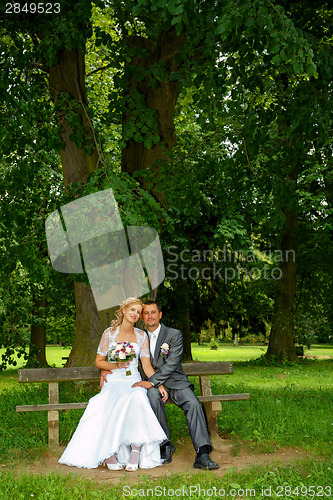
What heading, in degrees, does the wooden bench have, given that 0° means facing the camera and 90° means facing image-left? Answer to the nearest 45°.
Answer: approximately 0°

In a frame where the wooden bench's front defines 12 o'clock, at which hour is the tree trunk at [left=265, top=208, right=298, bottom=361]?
The tree trunk is roughly at 7 o'clock from the wooden bench.

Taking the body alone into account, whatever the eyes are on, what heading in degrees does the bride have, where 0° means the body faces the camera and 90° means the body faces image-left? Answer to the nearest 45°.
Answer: approximately 0°

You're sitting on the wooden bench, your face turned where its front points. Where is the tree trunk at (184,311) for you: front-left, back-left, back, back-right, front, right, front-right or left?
back

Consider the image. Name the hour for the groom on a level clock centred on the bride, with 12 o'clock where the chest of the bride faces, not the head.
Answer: The groom is roughly at 8 o'clock from the bride.

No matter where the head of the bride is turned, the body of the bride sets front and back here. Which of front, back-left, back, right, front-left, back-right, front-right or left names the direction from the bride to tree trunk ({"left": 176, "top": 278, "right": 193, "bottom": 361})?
back
